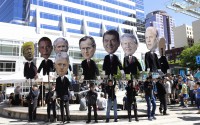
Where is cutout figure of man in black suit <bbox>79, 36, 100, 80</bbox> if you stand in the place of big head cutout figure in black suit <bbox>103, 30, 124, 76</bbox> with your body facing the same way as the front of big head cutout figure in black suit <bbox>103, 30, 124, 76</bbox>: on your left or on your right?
on your right

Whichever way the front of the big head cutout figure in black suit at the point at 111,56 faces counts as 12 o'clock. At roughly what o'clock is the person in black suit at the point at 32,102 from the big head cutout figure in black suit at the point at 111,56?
the person in black suit at the point at 32,102 is roughly at 3 o'clock from the big head cutout figure in black suit at the point at 111,56.

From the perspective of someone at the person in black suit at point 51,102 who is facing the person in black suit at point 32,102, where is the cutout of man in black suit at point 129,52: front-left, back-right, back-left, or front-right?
back-right

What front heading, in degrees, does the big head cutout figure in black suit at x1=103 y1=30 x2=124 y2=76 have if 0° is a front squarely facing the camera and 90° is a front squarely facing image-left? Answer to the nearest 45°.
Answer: approximately 0°

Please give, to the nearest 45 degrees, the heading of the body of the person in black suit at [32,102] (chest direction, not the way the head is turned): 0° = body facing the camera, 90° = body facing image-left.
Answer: approximately 315°

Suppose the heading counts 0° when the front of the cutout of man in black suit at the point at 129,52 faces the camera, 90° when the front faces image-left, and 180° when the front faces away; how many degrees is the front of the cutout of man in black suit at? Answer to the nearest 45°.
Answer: approximately 0°

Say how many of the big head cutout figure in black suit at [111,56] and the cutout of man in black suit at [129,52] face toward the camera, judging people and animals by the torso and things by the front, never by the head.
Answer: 2

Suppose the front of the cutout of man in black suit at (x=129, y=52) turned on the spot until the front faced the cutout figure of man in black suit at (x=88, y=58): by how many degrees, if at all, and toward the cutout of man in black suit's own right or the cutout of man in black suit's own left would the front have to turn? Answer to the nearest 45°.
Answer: approximately 90° to the cutout of man in black suit's own right

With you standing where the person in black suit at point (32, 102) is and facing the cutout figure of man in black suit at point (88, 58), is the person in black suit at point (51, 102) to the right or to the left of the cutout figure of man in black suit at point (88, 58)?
right

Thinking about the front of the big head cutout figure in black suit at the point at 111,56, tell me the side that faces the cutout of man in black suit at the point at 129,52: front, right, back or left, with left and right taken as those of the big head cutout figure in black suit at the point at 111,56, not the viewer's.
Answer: left
